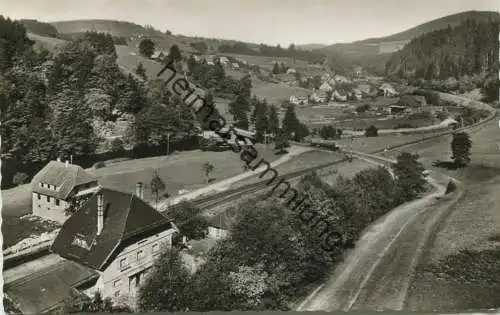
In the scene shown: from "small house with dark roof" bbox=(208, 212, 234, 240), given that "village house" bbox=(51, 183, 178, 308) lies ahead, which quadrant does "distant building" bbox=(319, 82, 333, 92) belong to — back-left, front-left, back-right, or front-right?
back-right

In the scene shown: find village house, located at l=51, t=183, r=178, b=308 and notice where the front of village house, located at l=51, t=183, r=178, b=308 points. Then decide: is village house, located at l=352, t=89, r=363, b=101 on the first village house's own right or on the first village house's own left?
on the first village house's own left

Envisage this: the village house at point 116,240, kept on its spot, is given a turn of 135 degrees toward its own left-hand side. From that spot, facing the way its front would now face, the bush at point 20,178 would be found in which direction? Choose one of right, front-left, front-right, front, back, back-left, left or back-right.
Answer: left

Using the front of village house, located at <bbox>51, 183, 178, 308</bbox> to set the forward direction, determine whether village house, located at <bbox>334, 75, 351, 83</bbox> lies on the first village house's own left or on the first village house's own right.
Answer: on the first village house's own left

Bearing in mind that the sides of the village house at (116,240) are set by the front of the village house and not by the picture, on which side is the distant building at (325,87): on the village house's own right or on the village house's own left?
on the village house's own left

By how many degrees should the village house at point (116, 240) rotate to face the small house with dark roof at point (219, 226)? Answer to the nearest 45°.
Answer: approximately 45° to its left

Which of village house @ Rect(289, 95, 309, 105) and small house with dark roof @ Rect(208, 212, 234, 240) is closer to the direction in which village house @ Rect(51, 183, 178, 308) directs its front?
the small house with dark roof

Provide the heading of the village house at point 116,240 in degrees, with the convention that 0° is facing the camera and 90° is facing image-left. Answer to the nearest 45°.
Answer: approximately 315°
